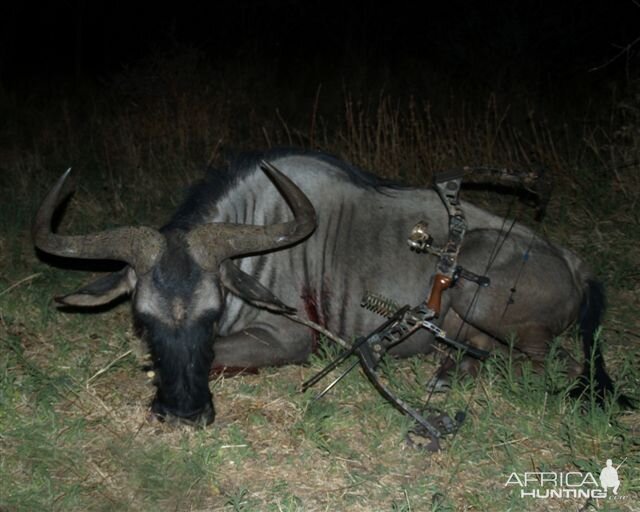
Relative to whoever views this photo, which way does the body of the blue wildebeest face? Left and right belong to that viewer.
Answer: facing the viewer and to the left of the viewer
